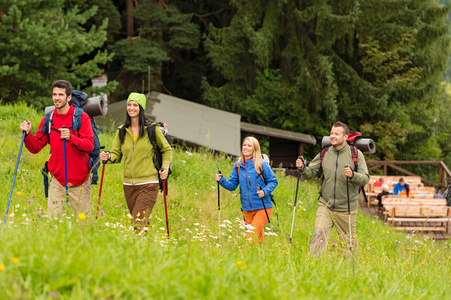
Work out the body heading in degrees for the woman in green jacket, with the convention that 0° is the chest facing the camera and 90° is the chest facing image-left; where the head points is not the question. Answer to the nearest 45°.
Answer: approximately 45°

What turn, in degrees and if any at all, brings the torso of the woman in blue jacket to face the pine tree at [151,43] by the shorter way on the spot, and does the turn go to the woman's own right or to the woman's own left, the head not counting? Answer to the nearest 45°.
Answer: approximately 135° to the woman's own right

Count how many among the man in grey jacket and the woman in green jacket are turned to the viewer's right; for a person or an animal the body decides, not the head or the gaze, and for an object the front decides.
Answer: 0

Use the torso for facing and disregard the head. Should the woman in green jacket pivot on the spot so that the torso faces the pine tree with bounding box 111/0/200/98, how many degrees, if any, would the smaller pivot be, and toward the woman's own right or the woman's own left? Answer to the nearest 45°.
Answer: approximately 135° to the woman's own right

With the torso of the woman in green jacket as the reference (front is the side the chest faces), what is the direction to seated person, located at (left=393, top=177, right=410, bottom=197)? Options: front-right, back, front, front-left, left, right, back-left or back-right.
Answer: back

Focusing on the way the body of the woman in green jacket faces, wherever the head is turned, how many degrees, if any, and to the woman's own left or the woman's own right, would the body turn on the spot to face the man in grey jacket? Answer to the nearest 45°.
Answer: approximately 135° to the woman's own left
